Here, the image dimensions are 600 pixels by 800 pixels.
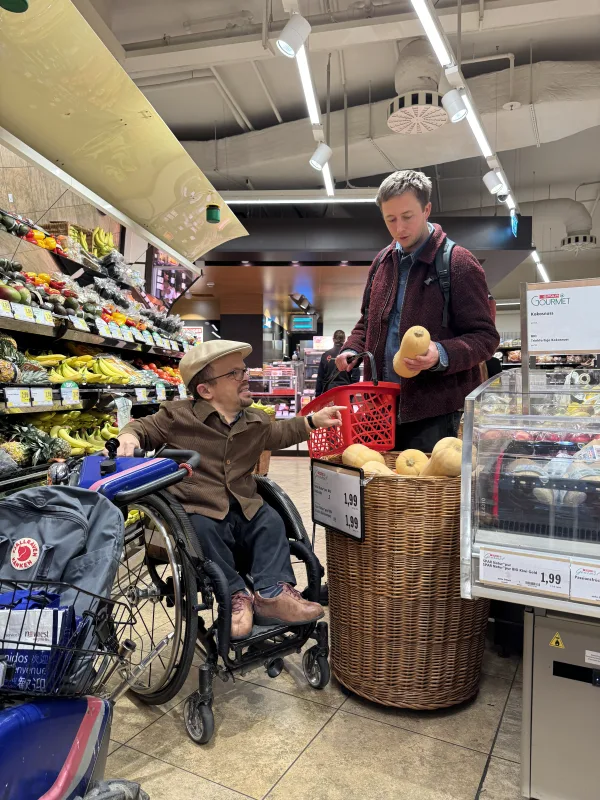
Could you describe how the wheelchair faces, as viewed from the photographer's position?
facing the viewer and to the right of the viewer

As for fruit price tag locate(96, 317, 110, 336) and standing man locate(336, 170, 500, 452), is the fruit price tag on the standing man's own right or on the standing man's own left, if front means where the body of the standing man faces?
on the standing man's own right

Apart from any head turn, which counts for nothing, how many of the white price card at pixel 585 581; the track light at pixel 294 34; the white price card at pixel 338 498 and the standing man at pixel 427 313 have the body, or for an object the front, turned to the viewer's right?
0

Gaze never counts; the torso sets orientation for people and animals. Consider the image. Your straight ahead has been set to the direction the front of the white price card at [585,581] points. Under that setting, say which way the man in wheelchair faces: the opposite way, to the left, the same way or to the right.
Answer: to the left

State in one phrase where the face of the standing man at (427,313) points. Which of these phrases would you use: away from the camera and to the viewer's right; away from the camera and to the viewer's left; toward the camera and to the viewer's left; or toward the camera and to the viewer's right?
toward the camera and to the viewer's left

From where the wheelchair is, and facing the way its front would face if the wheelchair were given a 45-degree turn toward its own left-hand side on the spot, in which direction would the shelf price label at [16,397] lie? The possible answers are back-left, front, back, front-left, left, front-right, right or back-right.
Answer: back-left

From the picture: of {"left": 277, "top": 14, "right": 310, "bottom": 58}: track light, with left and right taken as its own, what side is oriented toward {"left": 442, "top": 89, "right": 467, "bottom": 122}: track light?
back

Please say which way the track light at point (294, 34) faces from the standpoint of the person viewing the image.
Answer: facing the viewer and to the left of the viewer

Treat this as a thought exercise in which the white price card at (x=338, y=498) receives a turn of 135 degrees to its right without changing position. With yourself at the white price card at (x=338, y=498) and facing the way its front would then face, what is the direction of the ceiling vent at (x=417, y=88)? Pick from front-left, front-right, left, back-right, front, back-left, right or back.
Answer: front

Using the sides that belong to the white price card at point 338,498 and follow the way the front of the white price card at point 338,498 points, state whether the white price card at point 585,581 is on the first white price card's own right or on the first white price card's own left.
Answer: on the first white price card's own left

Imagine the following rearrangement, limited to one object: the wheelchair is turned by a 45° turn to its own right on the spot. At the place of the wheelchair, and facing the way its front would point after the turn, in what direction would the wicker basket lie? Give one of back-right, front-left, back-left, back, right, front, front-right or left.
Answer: left

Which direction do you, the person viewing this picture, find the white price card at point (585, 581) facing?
facing the viewer

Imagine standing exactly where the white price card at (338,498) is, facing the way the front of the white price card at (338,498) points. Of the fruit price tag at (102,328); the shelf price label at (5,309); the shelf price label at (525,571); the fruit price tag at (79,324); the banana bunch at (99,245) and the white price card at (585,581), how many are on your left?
2

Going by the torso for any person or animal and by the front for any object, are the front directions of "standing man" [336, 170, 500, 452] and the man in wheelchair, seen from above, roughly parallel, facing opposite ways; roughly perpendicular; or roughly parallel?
roughly perpendicular

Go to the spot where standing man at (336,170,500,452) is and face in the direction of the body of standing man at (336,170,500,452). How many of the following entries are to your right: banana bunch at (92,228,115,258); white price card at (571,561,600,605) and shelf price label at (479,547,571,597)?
1

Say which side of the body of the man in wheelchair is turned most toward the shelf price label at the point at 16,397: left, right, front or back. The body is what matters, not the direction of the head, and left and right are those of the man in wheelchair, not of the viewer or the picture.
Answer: back

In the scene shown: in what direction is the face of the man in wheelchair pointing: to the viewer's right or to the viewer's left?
to the viewer's right

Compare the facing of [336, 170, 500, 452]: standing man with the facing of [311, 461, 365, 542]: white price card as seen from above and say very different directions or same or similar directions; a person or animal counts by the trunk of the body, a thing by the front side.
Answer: same or similar directions
